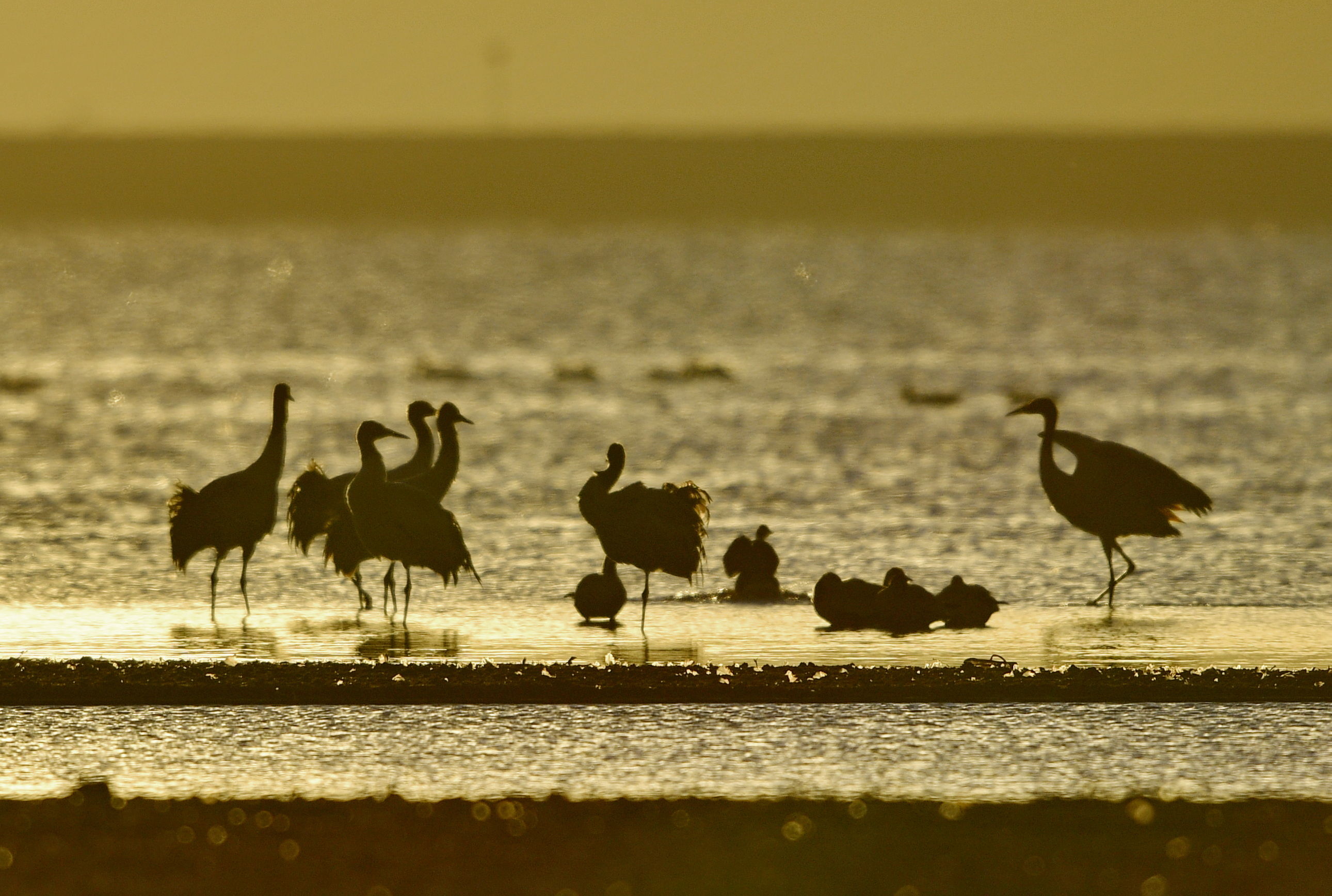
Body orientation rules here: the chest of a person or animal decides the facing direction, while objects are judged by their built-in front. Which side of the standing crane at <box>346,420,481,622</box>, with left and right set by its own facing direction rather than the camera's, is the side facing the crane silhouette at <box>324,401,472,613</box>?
right

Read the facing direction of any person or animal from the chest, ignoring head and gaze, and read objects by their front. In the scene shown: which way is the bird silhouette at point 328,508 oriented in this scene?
to the viewer's right

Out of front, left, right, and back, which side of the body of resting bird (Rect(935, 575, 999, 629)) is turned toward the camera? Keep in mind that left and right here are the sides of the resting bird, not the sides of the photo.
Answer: left

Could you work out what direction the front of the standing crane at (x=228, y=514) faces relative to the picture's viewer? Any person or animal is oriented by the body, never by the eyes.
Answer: facing to the right of the viewer

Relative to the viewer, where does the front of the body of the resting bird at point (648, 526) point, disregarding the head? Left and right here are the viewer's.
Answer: facing to the left of the viewer

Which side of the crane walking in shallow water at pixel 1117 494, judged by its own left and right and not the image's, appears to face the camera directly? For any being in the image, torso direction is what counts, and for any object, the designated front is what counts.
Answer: left

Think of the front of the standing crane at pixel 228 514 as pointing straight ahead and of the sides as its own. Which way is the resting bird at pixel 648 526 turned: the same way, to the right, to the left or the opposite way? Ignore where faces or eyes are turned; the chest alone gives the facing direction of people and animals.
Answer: the opposite way
